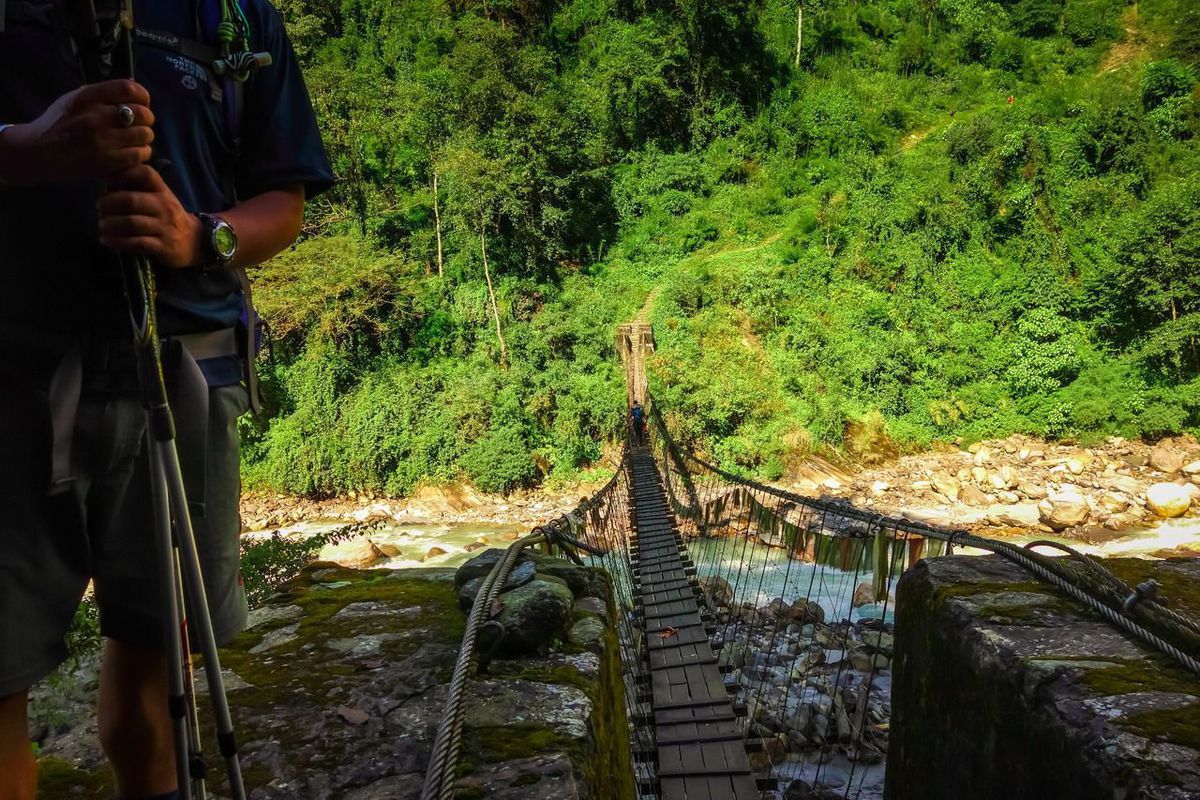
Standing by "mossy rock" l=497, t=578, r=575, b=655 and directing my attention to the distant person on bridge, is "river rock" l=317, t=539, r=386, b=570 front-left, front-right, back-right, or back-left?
front-left

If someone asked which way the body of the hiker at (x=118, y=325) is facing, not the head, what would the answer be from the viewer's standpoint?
toward the camera

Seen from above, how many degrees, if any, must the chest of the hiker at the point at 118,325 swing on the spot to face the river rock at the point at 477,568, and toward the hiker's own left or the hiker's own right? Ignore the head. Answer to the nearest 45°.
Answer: approximately 135° to the hiker's own left
